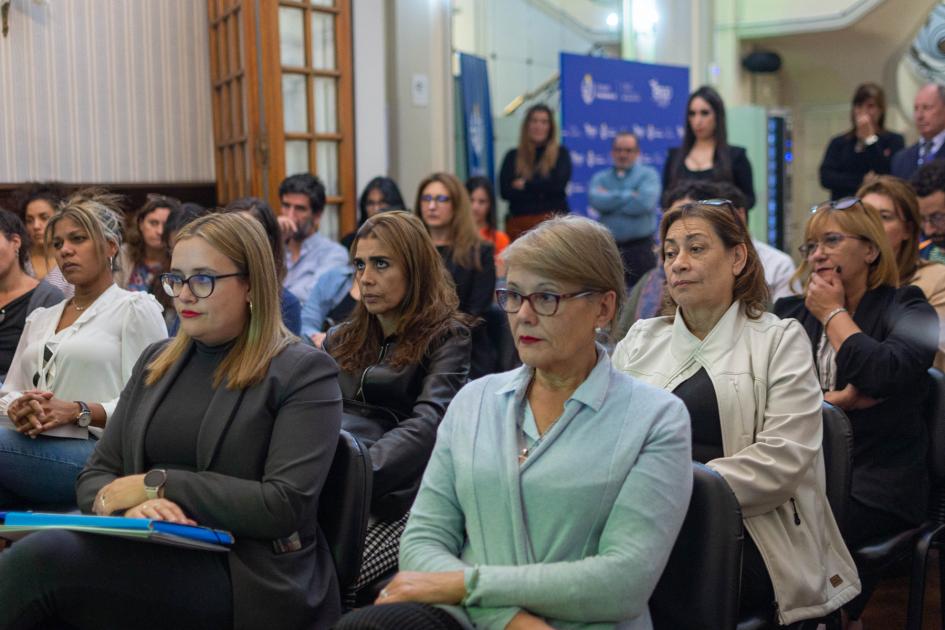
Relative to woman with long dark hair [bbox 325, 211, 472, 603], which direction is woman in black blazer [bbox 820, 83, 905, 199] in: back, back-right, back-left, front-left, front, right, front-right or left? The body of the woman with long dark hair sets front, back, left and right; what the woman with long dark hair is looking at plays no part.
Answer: back

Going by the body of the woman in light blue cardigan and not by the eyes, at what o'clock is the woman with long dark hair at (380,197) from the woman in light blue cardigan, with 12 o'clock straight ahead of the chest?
The woman with long dark hair is roughly at 4 o'clock from the woman in light blue cardigan.

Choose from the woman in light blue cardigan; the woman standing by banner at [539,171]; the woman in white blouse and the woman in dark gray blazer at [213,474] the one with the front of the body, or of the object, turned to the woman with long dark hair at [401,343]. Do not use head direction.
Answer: the woman standing by banner

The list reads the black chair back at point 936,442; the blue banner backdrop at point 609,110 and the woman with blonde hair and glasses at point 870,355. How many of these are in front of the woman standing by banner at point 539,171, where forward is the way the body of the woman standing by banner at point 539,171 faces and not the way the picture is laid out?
2

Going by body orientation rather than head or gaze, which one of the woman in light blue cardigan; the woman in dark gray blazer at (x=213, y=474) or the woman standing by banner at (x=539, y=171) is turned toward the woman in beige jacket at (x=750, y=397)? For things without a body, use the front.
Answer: the woman standing by banner

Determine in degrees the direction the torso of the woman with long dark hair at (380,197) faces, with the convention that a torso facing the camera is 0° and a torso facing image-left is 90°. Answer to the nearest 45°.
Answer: approximately 45°

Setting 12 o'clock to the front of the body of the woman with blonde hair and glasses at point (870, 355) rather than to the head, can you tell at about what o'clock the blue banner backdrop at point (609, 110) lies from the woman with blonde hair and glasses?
The blue banner backdrop is roughly at 4 o'clock from the woman with blonde hair and glasses.
